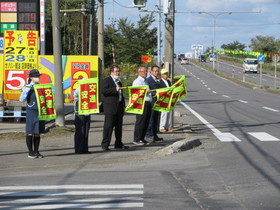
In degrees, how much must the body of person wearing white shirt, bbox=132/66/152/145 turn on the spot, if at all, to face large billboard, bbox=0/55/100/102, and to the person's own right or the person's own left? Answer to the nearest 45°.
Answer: approximately 135° to the person's own left

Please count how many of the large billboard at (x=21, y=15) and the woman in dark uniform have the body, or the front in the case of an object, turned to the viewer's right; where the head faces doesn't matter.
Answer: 1

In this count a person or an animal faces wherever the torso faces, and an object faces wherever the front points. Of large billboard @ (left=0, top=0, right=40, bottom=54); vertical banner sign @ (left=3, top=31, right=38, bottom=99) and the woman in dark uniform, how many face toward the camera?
2

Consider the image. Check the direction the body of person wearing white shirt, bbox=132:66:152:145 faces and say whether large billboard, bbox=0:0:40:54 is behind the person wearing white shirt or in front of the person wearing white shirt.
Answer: behind

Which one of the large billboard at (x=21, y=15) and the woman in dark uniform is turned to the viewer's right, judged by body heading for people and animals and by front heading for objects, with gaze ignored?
the woman in dark uniform

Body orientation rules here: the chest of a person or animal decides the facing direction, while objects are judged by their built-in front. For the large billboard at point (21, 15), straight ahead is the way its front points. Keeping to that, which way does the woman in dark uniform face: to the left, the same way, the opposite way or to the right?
to the left

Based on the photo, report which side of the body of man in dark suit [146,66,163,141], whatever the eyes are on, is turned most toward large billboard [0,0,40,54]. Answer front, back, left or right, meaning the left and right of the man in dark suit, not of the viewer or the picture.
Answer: back

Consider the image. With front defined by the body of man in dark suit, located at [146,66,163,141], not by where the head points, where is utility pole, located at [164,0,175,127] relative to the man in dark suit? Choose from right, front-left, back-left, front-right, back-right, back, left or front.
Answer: back-left

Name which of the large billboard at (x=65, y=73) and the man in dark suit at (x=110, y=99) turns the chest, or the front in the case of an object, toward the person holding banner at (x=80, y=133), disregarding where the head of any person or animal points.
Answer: the large billboard

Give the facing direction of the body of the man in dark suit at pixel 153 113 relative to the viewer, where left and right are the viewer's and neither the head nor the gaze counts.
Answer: facing the viewer and to the right of the viewer
